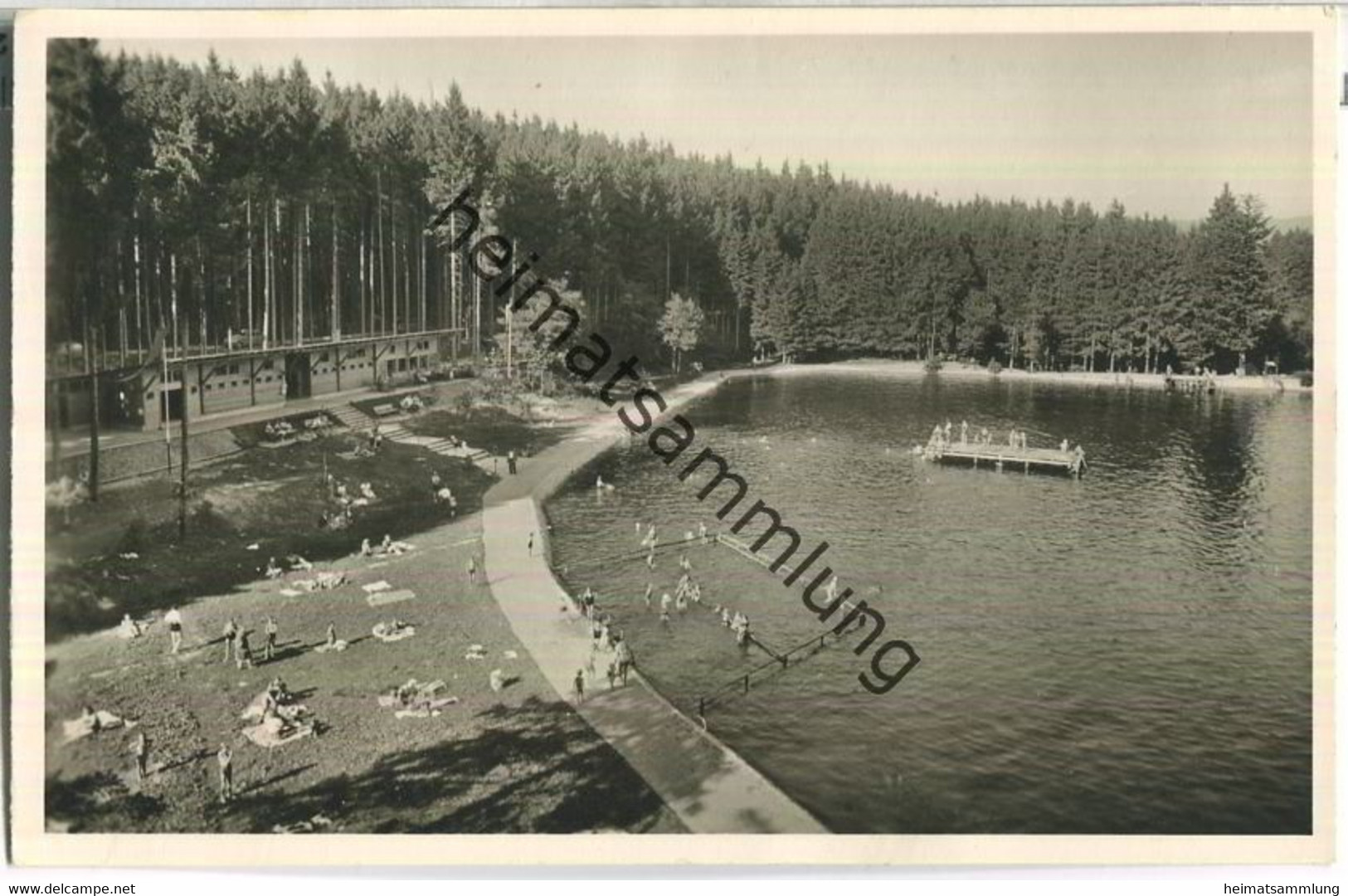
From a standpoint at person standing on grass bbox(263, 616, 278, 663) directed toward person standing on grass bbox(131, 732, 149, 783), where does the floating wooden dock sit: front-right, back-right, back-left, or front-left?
back-left
